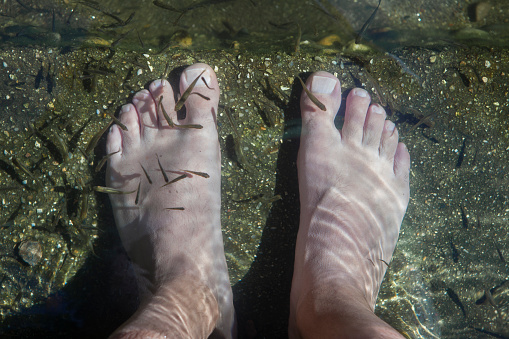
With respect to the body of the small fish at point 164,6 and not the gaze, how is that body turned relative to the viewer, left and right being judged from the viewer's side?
facing to the left of the viewer

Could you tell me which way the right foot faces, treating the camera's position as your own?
facing away from the viewer

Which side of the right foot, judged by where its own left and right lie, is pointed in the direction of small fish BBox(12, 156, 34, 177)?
left
